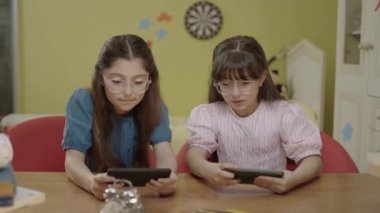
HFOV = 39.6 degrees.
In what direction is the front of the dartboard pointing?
toward the camera

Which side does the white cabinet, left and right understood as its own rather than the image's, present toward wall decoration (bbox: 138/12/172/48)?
right

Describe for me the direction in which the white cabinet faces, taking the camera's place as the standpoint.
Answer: facing the viewer and to the left of the viewer

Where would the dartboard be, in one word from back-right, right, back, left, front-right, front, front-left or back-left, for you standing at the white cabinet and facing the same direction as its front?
right

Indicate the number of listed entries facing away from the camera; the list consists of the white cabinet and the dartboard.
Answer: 0

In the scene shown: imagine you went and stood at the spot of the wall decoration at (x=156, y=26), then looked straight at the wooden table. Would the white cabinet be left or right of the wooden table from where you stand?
left

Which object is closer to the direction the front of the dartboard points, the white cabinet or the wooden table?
the wooden table
